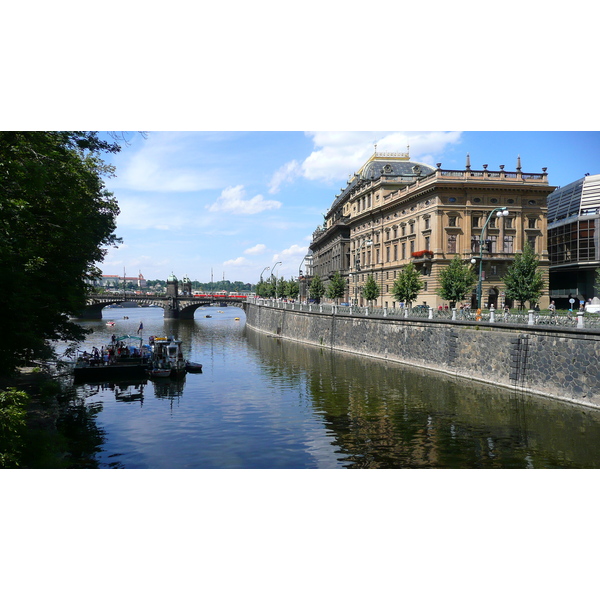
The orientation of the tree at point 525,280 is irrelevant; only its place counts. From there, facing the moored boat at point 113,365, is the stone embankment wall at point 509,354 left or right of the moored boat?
left
